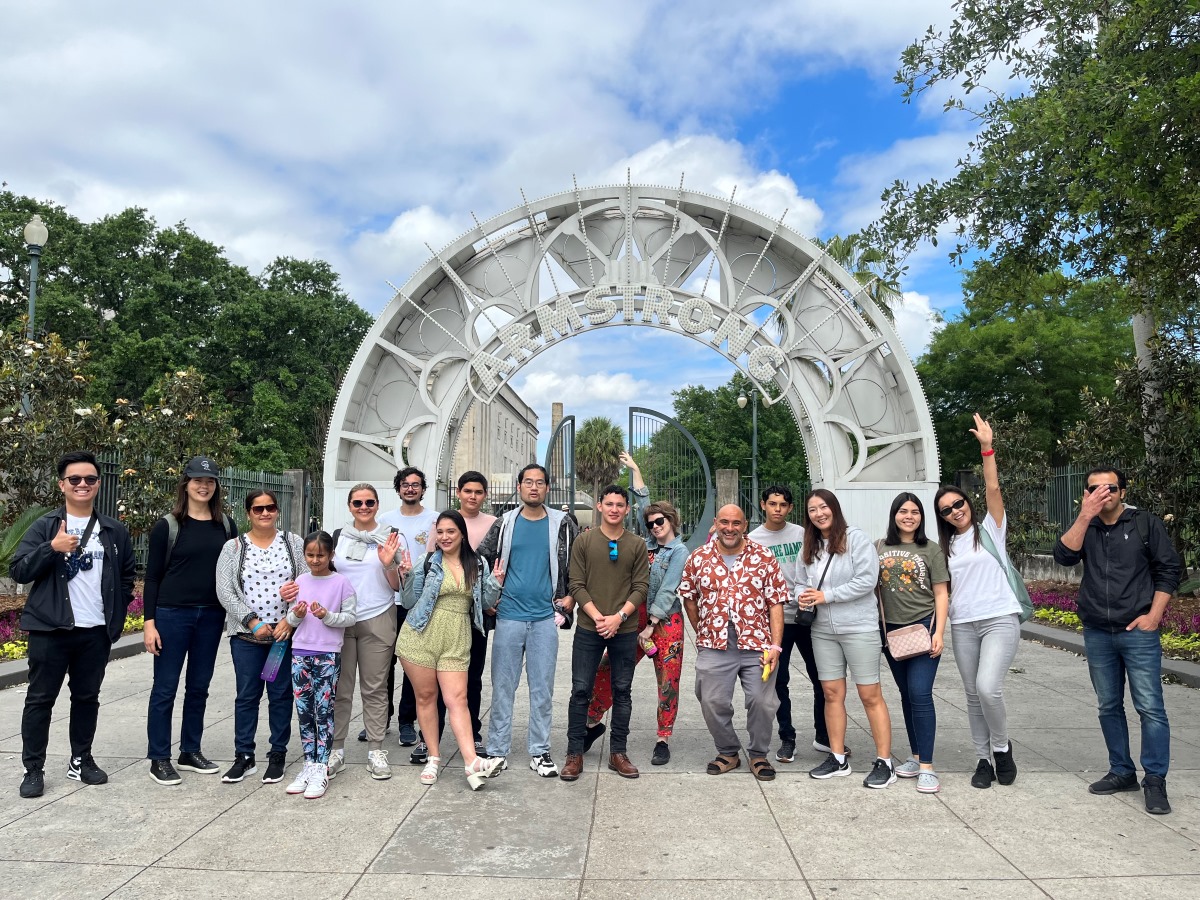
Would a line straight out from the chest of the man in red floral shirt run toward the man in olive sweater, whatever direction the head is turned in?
no

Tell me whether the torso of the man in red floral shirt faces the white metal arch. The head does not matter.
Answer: no

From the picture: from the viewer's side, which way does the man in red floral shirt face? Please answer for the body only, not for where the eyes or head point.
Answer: toward the camera

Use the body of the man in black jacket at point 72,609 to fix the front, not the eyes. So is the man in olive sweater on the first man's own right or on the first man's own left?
on the first man's own left

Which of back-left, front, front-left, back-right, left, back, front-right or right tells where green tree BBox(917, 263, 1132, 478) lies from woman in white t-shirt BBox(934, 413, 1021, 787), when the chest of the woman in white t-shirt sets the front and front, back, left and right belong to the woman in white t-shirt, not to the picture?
back-right

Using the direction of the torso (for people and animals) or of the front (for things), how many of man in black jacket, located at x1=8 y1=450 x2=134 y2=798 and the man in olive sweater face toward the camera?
2

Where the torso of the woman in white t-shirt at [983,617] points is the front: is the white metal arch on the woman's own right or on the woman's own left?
on the woman's own right

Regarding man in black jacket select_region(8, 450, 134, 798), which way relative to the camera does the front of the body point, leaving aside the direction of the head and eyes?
toward the camera

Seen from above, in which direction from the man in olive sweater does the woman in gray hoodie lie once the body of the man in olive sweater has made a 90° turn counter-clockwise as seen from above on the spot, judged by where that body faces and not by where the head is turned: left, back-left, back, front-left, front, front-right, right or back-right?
front

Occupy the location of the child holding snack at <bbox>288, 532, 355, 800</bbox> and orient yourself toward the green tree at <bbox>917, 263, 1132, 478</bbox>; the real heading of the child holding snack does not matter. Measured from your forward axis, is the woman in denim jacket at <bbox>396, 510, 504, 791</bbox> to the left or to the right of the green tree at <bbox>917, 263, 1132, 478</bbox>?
right

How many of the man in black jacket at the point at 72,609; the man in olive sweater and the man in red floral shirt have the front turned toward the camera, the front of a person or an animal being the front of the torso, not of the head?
3

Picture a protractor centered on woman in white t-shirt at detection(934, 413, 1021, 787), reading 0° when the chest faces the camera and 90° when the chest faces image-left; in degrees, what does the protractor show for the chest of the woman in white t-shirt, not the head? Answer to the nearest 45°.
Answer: approximately 45°

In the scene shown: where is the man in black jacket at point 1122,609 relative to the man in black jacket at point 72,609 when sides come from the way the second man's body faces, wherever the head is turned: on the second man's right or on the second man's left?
on the second man's left

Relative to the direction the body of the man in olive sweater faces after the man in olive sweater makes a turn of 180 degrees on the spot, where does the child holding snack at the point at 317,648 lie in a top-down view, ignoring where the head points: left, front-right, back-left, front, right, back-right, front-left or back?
left

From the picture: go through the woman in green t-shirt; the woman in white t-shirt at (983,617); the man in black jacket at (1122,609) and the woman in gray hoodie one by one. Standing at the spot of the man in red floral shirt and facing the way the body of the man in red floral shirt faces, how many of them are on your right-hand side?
0

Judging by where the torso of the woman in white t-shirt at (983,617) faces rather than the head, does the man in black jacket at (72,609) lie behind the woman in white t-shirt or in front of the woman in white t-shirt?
in front

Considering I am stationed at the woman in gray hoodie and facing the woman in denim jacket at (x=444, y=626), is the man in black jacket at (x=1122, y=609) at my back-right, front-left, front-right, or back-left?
back-left
